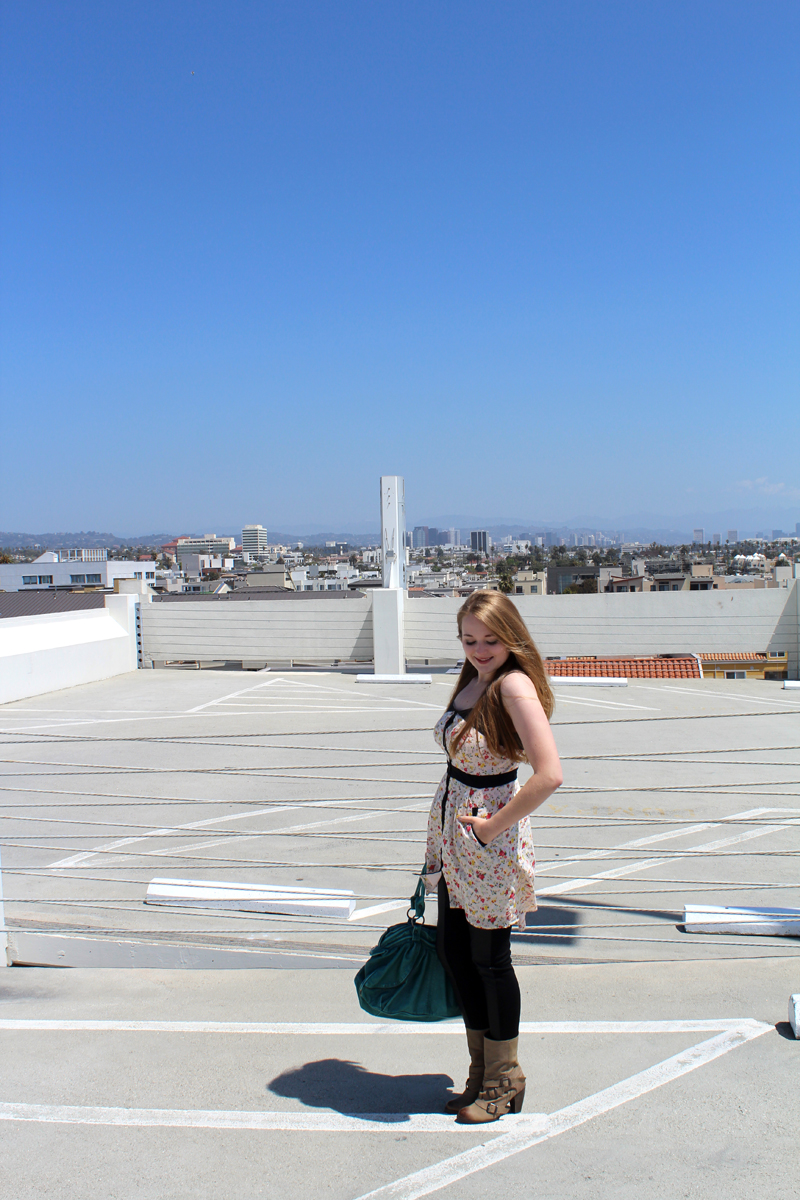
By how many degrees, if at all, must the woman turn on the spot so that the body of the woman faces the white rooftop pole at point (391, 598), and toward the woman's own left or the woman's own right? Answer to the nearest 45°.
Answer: approximately 135° to the woman's own right

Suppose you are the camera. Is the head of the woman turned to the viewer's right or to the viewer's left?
to the viewer's left

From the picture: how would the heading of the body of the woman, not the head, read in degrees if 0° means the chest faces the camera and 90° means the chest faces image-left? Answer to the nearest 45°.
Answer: approximately 45°

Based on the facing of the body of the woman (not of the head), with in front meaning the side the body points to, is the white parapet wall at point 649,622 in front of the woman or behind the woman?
behind

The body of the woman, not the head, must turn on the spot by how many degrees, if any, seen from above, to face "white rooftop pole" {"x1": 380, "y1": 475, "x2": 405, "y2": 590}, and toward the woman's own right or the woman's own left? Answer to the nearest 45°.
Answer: approximately 135° to the woman's own right

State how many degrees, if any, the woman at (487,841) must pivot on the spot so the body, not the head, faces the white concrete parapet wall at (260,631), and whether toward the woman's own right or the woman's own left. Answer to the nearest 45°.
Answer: approximately 135° to the woman's own right

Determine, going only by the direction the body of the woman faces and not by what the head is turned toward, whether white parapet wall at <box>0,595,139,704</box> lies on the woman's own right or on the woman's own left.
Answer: on the woman's own right
